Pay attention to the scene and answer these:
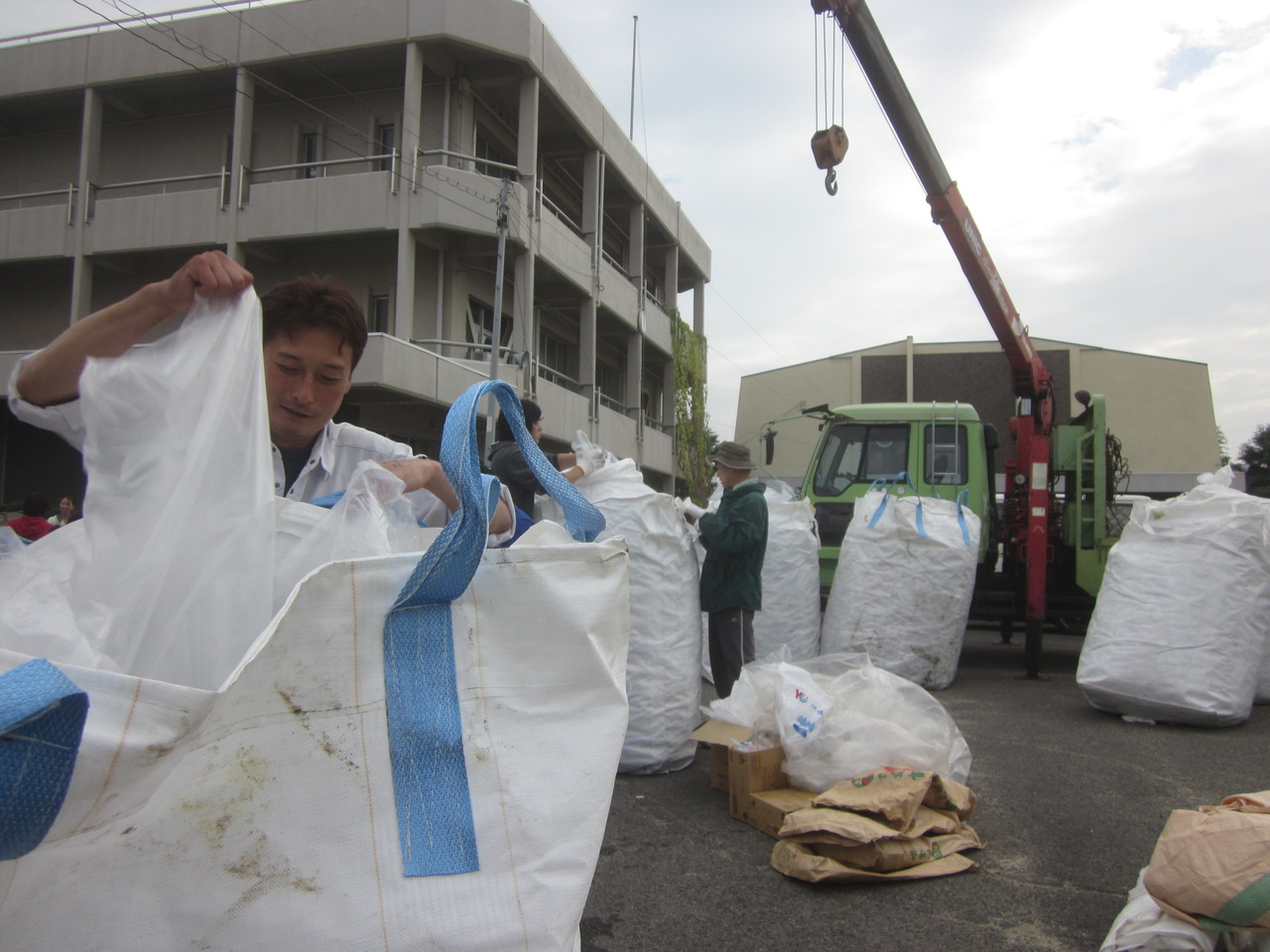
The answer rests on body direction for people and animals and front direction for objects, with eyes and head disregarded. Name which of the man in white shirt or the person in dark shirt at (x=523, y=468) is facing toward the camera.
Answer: the man in white shirt

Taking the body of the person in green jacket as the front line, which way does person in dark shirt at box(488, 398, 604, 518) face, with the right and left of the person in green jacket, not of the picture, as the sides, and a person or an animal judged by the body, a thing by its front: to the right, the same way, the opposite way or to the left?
the opposite way

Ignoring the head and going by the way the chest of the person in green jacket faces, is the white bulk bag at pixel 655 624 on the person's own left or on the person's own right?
on the person's own left

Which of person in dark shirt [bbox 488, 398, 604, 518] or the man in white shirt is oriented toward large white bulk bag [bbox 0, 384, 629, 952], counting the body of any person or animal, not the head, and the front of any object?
the man in white shirt

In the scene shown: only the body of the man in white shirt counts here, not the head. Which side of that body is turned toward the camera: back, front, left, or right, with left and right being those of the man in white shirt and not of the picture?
front

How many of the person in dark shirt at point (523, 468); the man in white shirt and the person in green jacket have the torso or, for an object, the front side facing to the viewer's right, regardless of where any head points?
1

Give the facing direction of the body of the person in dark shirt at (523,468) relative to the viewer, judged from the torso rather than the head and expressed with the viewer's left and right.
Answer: facing to the right of the viewer

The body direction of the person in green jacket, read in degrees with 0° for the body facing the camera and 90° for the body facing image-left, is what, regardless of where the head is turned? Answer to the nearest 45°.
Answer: approximately 90°

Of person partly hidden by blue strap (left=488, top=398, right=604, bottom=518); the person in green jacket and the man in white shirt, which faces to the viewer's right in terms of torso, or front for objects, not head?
the person partly hidden by blue strap

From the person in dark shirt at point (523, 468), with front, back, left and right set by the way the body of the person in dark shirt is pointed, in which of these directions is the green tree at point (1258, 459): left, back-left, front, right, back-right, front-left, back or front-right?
front-left

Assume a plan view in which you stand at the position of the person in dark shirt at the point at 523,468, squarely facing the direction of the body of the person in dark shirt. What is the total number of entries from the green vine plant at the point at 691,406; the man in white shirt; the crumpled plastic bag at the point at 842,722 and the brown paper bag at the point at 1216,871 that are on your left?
1

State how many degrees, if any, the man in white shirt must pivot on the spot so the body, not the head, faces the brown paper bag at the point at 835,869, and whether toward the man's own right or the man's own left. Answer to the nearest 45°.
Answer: approximately 135° to the man's own left

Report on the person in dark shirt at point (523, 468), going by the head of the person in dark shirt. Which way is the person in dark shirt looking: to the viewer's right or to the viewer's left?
to the viewer's right

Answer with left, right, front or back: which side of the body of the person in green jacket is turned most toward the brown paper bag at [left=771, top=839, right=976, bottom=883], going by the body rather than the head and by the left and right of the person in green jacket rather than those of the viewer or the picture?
left
